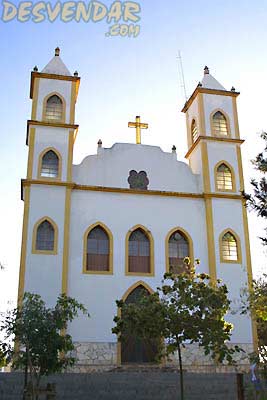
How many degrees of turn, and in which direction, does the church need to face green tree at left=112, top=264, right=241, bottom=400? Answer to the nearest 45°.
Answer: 0° — it already faces it

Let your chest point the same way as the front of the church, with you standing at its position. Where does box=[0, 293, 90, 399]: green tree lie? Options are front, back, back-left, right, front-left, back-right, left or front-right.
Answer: front

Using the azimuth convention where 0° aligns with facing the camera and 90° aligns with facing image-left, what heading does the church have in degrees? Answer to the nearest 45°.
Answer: approximately 0°

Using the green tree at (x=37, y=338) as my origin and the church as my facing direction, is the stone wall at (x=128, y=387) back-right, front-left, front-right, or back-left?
front-right

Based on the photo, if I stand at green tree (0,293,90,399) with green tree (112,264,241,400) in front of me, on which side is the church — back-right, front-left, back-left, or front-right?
front-left
